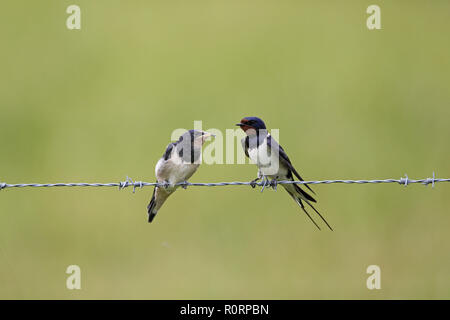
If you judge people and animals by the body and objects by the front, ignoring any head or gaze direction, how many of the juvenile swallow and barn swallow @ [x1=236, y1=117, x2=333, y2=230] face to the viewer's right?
1

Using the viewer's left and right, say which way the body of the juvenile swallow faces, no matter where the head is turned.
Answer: facing to the right of the viewer

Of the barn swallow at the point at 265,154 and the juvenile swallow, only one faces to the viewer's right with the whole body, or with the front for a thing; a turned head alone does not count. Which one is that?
the juvenile swallow

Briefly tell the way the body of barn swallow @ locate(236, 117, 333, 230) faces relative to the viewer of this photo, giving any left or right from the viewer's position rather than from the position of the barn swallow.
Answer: facing the viewer and to the left of the viewer
